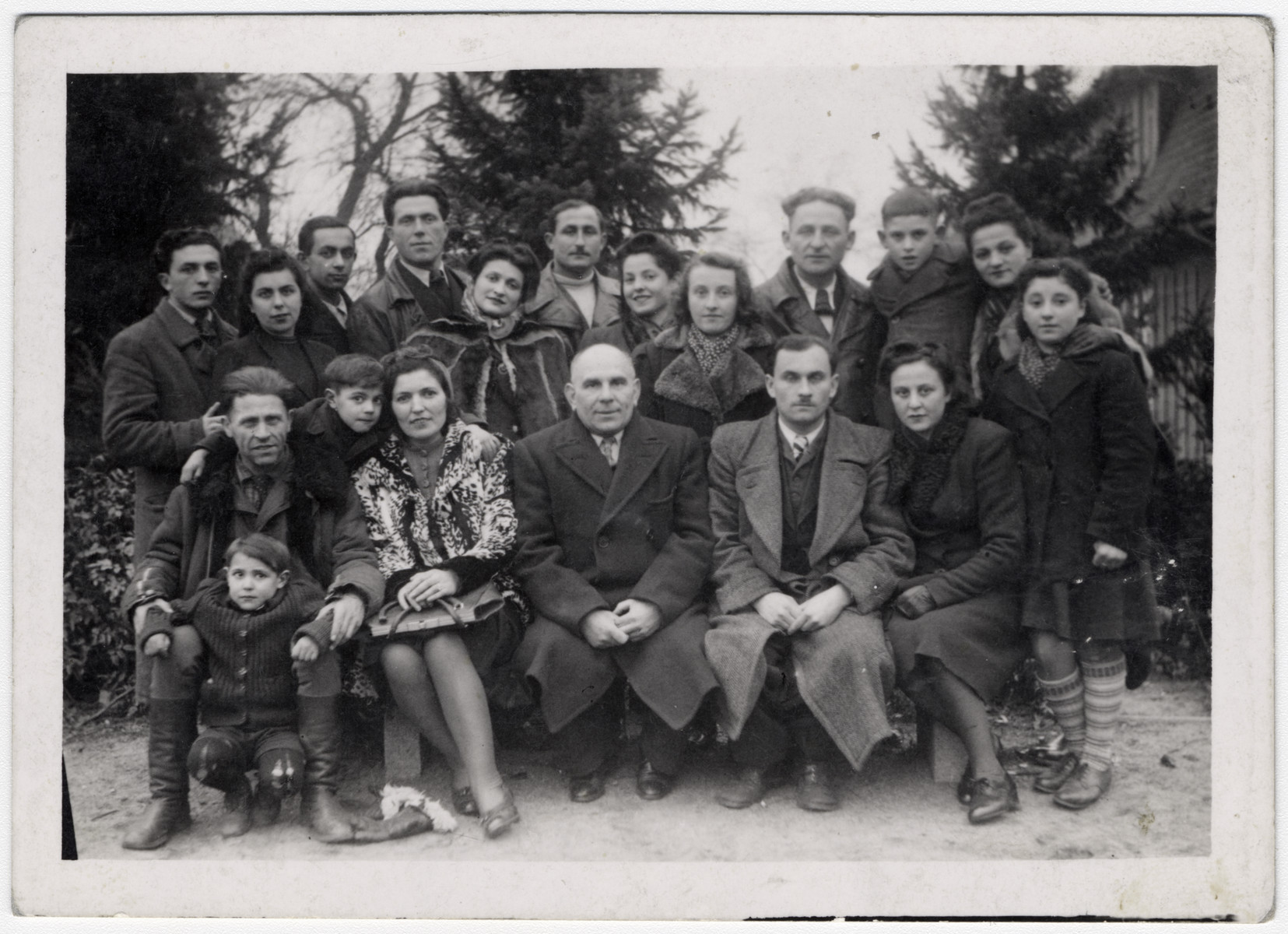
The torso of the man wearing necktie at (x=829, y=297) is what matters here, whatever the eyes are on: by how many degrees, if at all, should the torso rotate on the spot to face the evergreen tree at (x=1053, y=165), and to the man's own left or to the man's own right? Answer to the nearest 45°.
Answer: approximately 180°

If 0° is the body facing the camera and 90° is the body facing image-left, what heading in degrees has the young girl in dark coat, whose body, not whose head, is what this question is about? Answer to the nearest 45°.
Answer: approximately 45°

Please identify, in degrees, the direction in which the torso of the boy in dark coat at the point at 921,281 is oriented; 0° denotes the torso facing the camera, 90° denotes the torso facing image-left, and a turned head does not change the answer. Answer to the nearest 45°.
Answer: approximately 0°

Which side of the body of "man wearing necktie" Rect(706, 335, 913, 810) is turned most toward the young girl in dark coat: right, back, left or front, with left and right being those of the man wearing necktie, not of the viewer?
left
